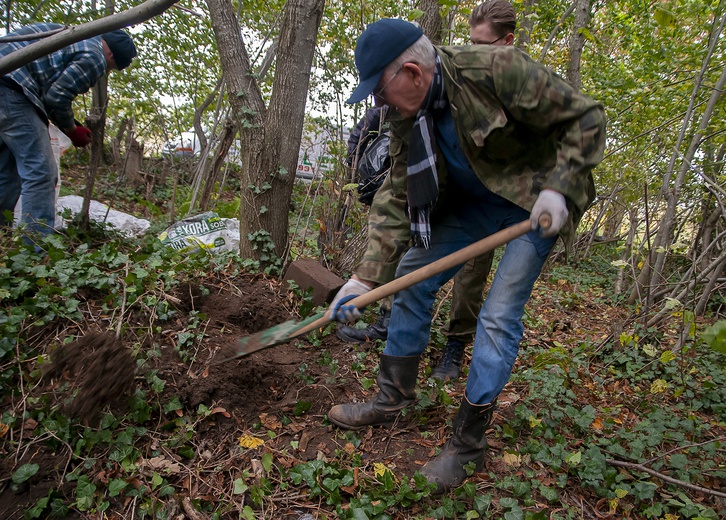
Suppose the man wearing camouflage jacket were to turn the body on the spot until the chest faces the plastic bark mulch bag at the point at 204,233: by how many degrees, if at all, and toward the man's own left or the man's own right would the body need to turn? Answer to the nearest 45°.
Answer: approximately 90° to the man's own right

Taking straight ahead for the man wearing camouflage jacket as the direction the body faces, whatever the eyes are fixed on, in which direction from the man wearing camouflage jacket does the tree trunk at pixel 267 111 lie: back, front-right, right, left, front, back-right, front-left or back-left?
right

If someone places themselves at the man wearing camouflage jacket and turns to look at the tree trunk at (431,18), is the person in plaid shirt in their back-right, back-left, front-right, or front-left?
front-left

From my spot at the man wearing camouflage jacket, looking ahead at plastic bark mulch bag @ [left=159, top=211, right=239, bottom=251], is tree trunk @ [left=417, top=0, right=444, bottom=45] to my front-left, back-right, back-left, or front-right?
front-right

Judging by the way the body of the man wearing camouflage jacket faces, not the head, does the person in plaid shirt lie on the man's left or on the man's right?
on the man's right

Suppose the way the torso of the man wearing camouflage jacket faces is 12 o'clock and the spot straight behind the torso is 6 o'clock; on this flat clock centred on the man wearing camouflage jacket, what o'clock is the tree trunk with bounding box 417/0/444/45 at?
The tree trunk is roughly at 4 o'clock from the man wearing camouflage jacket.

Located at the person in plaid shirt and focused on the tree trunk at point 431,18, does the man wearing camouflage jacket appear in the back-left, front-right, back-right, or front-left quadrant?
front-right

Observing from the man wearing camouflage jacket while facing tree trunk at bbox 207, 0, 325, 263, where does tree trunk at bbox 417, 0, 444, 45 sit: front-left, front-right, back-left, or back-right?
front-right

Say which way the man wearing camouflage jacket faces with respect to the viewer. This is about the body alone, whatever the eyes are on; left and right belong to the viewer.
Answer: facing the viewer and to the left of the viewer

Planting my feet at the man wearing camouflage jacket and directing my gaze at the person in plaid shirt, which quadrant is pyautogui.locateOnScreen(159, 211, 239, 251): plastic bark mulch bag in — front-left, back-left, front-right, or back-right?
front-right

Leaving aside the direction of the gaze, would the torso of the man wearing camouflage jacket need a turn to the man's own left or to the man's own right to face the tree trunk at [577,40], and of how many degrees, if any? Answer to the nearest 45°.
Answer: approximately 135° to the man's own right
